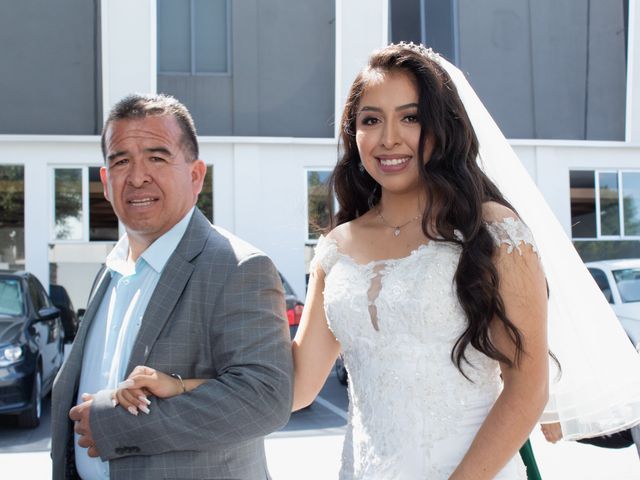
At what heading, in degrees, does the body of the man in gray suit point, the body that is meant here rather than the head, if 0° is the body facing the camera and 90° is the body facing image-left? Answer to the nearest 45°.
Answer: approximately 45°

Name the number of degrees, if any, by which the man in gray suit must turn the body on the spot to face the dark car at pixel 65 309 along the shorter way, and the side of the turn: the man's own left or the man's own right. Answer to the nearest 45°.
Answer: approximately 135° to the man's own right

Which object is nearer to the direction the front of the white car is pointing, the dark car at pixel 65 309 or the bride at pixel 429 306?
the bride

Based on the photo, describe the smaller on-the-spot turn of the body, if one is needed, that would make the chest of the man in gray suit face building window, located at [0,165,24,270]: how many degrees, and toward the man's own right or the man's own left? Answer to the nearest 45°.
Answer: approximately 135° to the man's own right

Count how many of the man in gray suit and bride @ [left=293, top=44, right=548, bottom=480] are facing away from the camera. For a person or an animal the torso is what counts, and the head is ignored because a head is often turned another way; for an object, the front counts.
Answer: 0

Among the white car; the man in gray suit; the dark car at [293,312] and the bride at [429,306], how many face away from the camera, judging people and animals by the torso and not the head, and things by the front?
1

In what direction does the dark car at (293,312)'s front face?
away from the camera

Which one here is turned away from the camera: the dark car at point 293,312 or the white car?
the dark car

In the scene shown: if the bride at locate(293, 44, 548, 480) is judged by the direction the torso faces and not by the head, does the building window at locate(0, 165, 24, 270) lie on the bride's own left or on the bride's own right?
on the bride's own right

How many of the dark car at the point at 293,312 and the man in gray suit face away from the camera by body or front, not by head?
1

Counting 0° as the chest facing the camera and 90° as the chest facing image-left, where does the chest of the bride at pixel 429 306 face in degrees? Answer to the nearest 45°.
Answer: approximately 45°
